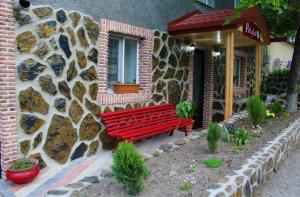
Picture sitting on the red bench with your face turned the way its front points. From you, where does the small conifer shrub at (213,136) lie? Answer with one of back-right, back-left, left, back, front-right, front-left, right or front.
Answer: front

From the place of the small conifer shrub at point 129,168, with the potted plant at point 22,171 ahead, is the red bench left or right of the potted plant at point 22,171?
right

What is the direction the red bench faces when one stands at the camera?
facing the viewer and to the right of the viewer

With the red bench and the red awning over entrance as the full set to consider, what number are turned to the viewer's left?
0

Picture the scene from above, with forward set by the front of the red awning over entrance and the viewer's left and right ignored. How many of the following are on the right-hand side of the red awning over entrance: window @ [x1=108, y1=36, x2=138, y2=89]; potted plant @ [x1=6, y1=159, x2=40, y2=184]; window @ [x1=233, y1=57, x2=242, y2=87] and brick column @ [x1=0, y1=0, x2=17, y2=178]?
3

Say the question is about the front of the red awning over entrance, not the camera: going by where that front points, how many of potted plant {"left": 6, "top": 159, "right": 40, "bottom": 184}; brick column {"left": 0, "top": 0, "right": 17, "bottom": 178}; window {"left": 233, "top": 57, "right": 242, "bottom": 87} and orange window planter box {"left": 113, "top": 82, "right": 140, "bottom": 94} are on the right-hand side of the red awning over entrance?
3

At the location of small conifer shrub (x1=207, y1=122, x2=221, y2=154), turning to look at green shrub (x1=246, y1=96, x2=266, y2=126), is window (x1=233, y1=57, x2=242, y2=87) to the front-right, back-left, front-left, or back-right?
front-left

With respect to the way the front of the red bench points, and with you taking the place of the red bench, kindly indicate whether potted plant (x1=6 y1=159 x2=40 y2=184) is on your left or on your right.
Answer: on your right

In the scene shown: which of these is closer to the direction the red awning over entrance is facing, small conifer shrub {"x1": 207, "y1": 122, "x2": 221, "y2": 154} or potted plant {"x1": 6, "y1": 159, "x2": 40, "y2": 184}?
the small conifer shrub

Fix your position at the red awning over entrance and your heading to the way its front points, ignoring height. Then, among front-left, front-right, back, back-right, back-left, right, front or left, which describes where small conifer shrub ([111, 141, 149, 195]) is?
front-right

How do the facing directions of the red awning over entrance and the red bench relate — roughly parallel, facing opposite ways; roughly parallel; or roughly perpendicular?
roughly parallel

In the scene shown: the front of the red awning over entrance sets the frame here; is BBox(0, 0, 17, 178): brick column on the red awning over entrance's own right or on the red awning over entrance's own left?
on the red awning over entrance's own right

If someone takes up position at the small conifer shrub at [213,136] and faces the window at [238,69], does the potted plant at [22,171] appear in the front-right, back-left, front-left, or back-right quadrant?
back-left

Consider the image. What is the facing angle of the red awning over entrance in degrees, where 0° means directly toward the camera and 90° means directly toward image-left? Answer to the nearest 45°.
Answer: approximately 315°

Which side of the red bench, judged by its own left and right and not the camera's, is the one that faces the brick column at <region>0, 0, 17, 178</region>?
right

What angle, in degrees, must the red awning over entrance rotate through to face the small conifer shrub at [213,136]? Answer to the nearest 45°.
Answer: approximately 45° to its right

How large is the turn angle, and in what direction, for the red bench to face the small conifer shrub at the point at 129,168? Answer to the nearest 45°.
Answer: approximately 45° to its right
